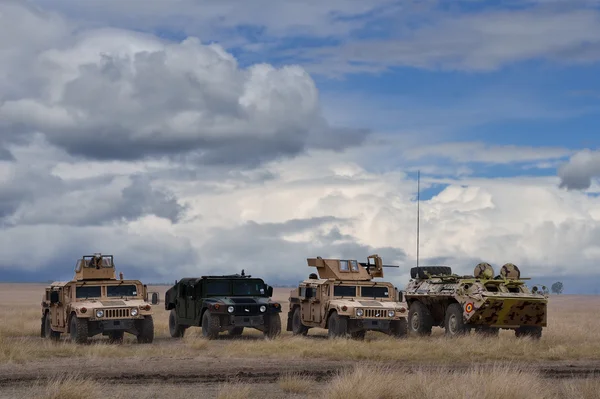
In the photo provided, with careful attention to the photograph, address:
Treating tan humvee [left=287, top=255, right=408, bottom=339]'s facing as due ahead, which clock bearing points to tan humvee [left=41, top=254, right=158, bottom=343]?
tan humvee [left=41, top=254, right=158, bottom=343] is roughly at 4 o'clock from tan humvee [left=287, top=255, right=408, bottom=339].

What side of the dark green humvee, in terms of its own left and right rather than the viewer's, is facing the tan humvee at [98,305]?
right

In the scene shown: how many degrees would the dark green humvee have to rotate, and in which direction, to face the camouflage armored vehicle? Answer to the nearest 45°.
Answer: approximately 45° to its left

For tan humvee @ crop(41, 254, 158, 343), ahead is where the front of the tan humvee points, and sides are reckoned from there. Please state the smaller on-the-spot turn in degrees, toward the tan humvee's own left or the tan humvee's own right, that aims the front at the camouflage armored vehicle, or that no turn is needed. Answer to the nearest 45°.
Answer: approximately 45° to the tan humvee's own left

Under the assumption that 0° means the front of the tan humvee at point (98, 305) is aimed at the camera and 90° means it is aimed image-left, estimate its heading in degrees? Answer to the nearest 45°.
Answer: approximately 315°
